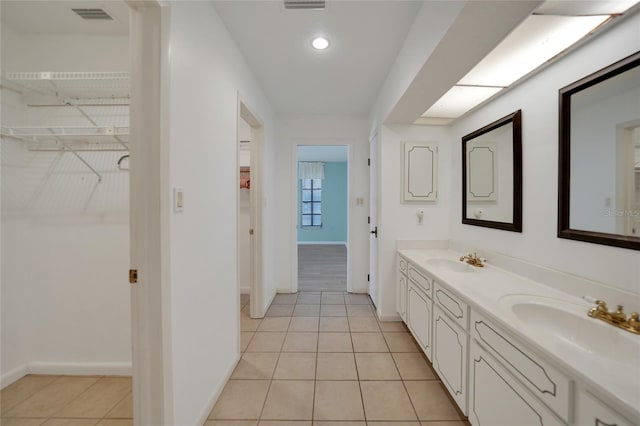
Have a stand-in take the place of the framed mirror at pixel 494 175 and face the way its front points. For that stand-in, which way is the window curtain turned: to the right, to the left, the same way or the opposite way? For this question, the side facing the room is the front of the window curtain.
to the left

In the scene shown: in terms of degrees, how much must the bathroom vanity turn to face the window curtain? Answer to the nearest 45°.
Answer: approximately 90° to its right

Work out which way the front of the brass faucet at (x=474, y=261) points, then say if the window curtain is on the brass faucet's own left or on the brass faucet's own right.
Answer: on the brass faucet's own right
